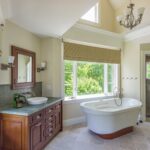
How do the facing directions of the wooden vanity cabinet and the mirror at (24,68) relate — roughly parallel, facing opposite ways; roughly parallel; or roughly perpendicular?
roughly parallel

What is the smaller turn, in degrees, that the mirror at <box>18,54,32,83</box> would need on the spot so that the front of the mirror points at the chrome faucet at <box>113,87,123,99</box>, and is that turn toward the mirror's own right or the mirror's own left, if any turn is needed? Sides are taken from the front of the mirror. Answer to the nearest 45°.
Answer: approximately 45° to the mirror's own left

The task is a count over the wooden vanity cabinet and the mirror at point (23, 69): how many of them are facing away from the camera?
0

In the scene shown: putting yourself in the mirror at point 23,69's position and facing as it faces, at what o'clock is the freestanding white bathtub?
The freestanding white bathtub is roughly at 11 o'clock from the mirror.

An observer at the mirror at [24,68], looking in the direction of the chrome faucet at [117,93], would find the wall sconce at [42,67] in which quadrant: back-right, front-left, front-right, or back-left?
front-left

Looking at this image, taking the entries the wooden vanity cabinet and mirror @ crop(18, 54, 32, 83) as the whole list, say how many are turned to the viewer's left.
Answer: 0

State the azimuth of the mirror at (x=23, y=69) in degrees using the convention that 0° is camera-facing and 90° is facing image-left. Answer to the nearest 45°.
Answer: approximately 315°

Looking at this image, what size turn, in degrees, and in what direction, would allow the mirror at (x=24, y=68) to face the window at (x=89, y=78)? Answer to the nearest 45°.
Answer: approximately 90° to its left

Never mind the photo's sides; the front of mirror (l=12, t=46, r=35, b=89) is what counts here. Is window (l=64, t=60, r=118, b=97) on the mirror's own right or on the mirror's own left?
on the mirror's own left

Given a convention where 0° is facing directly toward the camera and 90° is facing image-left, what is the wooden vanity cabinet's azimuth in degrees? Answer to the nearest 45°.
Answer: approximately 315°

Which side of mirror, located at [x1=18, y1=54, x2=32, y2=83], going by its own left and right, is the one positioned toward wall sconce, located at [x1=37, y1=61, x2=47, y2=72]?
left

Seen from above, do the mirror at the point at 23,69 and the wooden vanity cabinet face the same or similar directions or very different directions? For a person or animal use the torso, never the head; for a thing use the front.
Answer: same or similar directions
